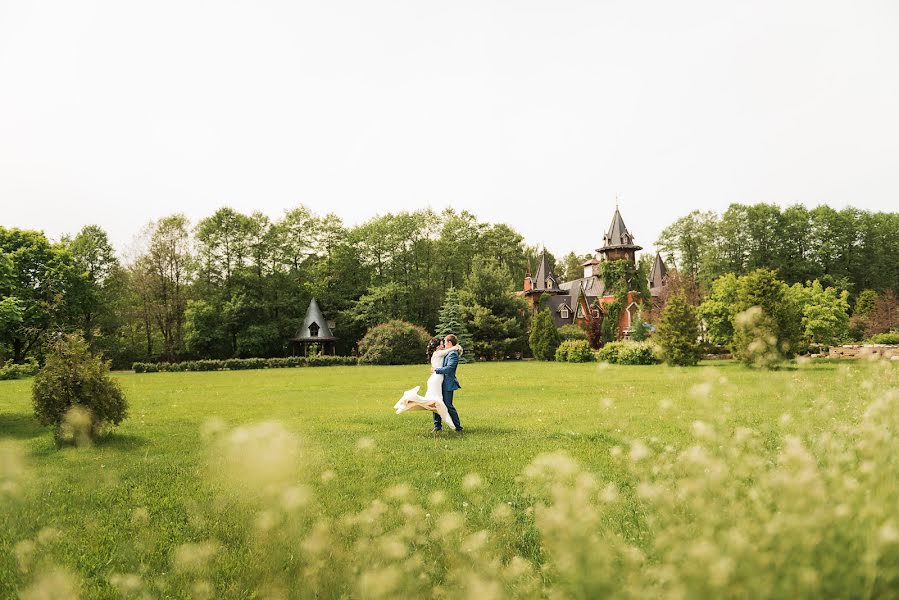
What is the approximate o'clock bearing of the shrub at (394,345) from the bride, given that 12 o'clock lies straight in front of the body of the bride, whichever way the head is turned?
The shrub is roughly at 9 o'clock from the bride.

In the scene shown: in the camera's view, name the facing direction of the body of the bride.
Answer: to the viewer's right

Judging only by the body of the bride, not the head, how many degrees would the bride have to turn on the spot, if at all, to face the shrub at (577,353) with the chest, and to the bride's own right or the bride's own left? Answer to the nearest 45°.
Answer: approximately 90° to the bride's own left

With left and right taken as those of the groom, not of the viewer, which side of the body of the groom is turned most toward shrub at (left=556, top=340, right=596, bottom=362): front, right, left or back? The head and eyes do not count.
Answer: right

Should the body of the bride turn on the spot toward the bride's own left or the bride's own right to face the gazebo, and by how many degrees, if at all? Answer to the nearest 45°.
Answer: approximately 90° to the bride's own left

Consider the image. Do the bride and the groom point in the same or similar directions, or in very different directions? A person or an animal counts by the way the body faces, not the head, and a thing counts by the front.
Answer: very different directions

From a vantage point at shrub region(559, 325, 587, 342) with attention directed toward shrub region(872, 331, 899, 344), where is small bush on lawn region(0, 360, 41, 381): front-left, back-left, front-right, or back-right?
back-right

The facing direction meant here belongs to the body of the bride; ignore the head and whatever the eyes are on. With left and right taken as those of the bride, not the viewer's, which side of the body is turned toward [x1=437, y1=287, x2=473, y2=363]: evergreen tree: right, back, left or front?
left

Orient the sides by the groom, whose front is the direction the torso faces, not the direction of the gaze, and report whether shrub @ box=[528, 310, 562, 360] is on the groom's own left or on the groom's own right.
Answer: on the groom's own right

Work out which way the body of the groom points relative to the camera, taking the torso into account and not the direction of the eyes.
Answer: to the viewer's left

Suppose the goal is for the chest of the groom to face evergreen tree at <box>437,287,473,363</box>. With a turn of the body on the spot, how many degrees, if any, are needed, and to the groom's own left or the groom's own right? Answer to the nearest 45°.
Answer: approximately 90° to the groom's own right
